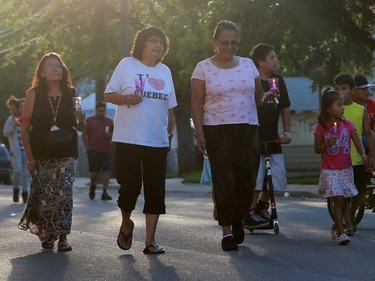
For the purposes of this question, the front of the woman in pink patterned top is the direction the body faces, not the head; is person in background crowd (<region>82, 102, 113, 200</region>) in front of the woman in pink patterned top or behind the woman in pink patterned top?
behind

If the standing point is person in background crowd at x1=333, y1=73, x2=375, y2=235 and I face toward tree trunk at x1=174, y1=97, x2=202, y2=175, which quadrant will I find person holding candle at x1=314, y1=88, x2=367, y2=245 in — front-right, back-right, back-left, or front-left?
back-left

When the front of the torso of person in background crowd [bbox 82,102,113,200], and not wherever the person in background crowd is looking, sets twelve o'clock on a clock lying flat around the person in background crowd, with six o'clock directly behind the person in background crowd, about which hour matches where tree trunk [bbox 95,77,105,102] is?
The tree trunk is roughly at 6 o'clock from the person in background crowd.

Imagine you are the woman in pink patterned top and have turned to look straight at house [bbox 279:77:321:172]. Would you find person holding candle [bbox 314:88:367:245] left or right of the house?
right

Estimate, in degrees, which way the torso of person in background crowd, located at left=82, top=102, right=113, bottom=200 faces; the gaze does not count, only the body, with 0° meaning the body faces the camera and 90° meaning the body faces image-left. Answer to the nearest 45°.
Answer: approximately 0°

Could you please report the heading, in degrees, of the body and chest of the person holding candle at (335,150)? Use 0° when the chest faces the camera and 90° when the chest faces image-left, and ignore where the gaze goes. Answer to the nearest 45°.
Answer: approximately 315°

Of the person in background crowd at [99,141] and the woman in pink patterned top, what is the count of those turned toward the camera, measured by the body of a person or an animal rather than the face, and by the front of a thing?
2

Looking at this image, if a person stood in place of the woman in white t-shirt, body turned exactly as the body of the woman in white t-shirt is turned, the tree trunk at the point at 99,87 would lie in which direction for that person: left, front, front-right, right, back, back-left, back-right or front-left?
back-left
